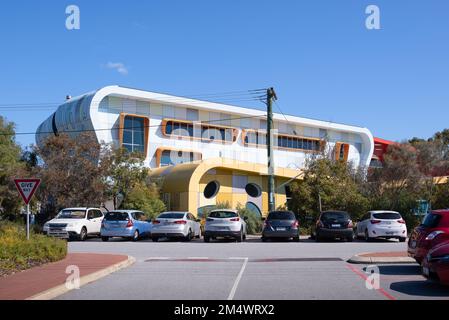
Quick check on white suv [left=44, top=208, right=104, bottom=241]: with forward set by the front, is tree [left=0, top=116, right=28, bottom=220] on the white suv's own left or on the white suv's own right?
on the white suv's own right

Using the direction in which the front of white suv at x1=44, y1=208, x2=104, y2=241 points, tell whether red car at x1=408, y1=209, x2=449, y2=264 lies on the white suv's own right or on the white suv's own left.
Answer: on the white suv's own left

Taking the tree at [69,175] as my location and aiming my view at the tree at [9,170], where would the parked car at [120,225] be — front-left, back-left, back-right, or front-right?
back-left

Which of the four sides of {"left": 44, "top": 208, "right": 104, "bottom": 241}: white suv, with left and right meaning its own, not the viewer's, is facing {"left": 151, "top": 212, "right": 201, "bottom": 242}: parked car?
left
